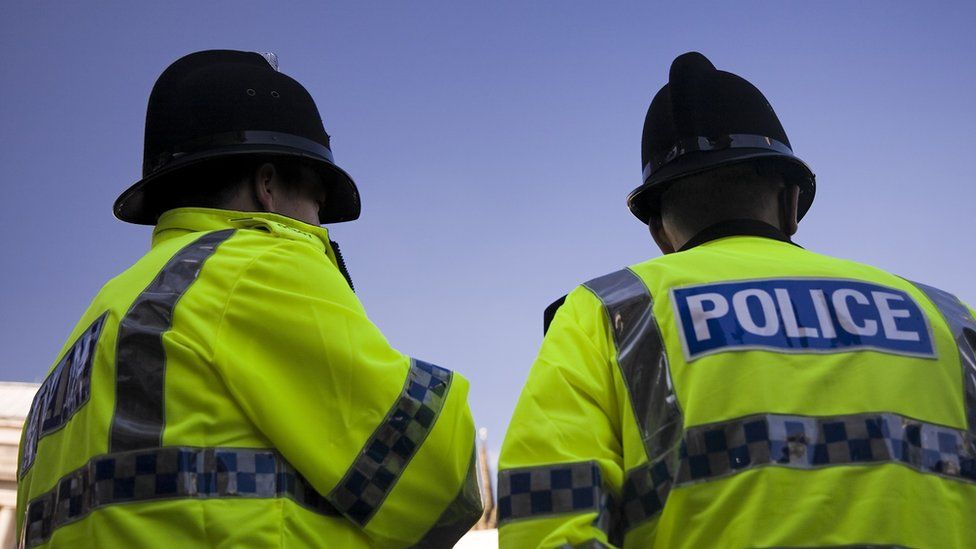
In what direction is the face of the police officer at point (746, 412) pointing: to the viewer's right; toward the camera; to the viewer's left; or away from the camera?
away from the camera

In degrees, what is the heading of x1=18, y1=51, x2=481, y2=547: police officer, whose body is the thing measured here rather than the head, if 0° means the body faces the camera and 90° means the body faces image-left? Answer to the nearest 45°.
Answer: approximately 225°

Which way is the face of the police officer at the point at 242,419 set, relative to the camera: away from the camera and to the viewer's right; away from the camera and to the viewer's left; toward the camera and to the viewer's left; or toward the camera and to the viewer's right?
away from the camera and to the viewer's right

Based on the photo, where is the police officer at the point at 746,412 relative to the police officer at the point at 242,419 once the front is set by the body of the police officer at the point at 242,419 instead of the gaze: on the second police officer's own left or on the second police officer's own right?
on the second police officer's own right
